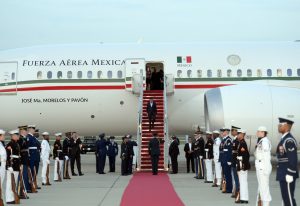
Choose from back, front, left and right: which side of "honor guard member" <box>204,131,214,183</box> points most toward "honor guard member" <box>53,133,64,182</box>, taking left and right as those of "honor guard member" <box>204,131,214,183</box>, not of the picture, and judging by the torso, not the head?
front

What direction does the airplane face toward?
to the viewer's left

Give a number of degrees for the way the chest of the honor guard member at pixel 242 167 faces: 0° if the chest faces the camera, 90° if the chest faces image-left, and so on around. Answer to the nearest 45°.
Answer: approximately 90°

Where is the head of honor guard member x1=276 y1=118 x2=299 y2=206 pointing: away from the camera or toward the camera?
toward the camera

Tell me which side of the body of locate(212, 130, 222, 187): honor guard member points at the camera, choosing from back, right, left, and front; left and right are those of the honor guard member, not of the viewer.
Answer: left

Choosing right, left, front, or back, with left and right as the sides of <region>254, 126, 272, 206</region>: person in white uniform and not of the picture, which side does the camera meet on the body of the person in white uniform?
left

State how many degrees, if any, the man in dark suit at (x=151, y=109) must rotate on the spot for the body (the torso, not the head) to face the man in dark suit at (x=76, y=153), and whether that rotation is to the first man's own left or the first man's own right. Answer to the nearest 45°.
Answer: approximately 90° to the first man's own right

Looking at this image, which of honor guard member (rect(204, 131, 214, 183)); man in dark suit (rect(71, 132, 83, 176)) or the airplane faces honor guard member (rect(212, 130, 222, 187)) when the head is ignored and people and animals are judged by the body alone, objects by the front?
man in dark suit (rect(71, 132, 83, 176))

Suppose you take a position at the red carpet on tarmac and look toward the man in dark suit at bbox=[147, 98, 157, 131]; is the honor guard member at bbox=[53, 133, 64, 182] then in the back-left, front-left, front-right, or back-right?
front-left

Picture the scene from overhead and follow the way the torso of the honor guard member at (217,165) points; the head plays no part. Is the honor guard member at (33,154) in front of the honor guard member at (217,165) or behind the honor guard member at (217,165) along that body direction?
in front

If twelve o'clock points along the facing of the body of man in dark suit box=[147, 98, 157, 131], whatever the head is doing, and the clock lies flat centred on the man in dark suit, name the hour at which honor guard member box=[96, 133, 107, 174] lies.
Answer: The honor guard member is roughly at 1 o'clock from the man in dark suit.
